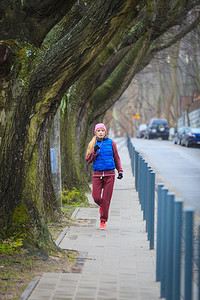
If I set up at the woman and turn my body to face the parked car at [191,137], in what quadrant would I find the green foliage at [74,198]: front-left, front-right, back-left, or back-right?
front-left

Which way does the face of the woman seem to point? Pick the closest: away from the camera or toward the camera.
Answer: toward the camera

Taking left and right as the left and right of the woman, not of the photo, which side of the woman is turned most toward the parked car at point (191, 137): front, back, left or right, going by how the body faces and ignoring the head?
back

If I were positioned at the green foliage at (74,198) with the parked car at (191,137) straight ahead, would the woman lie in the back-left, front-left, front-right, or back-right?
back-right

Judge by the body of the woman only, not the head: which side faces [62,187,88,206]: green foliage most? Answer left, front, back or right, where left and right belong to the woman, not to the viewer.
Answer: back

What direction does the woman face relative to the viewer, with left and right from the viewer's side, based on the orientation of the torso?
facing the viewer
